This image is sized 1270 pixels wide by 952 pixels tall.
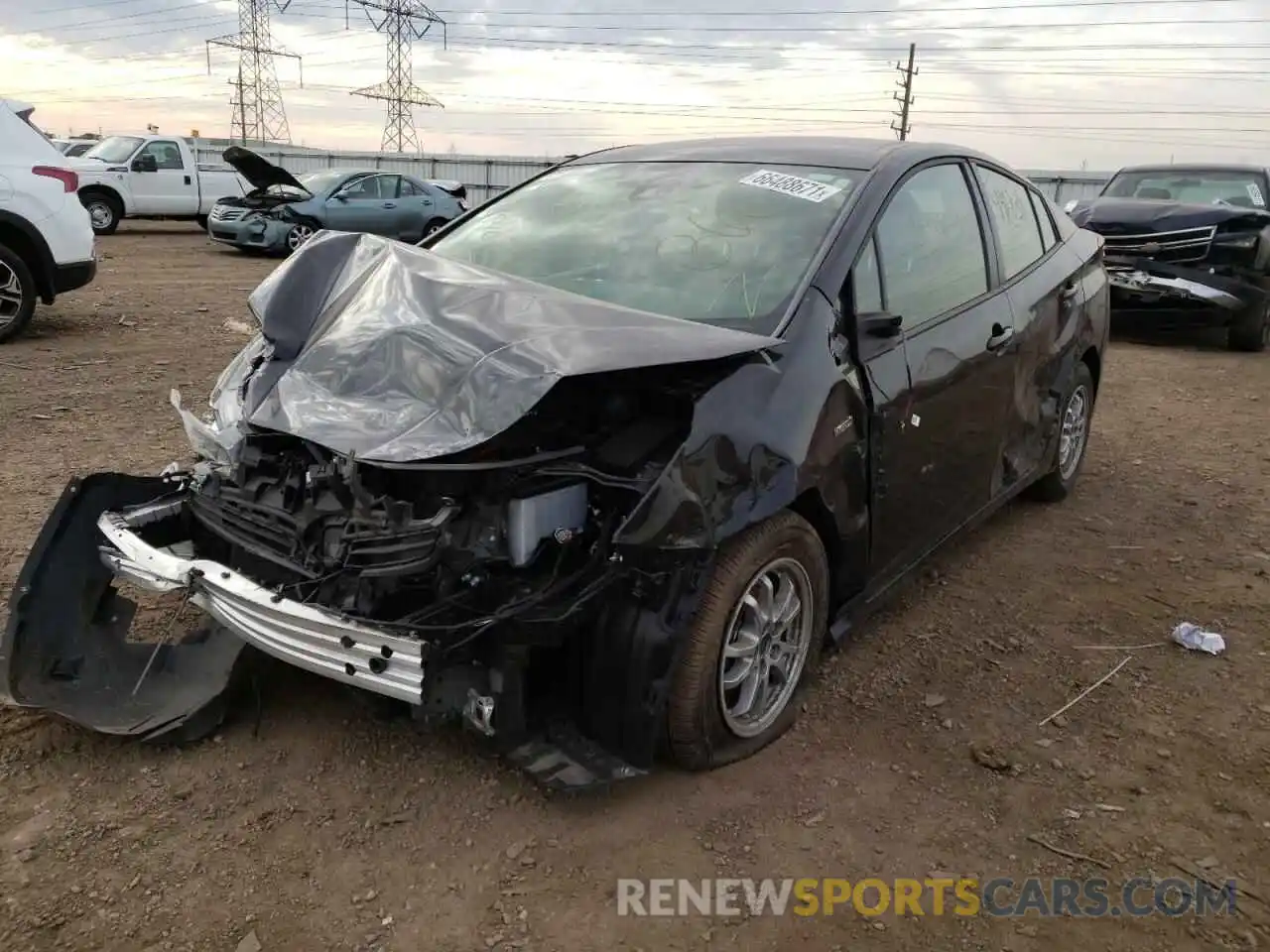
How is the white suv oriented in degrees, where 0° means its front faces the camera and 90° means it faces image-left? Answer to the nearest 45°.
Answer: approximately 90°

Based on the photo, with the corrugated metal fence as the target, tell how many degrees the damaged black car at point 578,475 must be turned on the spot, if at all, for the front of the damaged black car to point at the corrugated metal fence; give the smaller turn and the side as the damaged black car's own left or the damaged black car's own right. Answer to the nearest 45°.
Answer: approximately 135° to the damaged black car's own right

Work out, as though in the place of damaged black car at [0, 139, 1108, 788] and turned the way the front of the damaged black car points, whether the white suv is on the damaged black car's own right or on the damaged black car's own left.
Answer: on the damaged black car's own right

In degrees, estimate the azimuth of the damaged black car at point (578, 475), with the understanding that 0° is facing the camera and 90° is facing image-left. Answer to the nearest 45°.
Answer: approximately 45°

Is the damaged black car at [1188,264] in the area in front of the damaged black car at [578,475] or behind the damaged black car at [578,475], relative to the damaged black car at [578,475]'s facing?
behind
